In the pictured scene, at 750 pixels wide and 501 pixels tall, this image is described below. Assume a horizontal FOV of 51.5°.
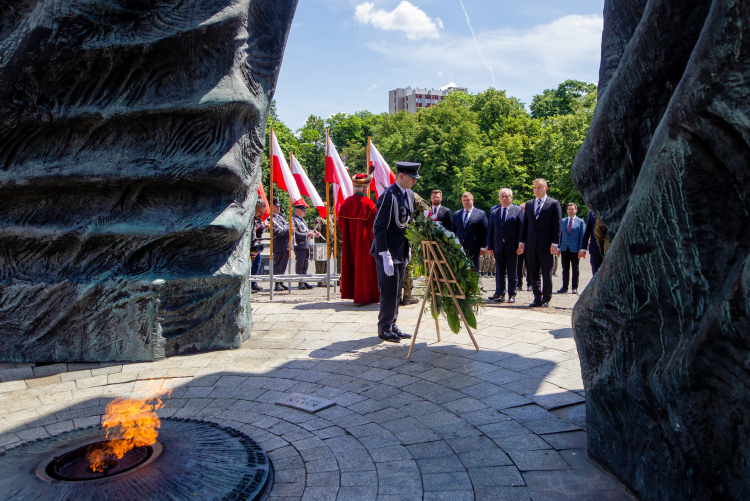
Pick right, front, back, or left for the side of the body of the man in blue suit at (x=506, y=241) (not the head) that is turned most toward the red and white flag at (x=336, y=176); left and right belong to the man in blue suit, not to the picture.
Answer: right

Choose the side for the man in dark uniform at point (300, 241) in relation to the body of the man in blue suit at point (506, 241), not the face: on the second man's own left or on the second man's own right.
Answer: on the second man's own right

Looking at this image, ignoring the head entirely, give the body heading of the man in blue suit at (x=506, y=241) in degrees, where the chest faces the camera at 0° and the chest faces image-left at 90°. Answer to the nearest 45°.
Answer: approximately 0°

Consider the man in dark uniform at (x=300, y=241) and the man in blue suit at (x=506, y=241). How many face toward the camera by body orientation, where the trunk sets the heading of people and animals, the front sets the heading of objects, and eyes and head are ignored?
1

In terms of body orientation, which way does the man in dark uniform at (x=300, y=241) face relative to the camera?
to the viewer's right

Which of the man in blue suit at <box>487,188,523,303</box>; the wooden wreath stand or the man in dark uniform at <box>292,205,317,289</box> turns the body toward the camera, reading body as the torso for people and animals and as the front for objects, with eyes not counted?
the man in blue suit
